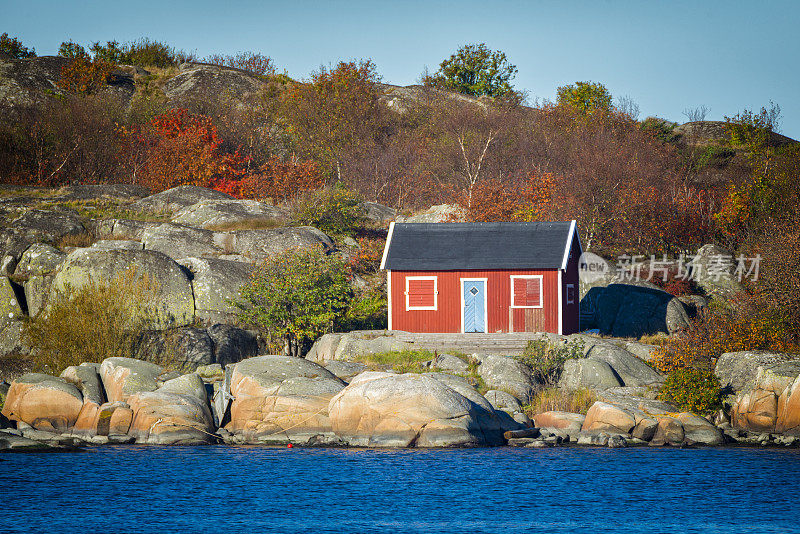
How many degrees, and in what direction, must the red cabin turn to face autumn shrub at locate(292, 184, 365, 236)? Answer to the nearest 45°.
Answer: approximately 135° to its right

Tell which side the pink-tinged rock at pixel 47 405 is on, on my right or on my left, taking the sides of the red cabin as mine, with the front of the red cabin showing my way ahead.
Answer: on my right

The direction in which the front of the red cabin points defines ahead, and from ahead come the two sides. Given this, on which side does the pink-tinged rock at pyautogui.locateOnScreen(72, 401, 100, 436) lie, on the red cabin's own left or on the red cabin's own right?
on the red cabin's own right

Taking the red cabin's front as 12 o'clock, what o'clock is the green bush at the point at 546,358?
The green bush is roughly at 11 o'clock from the red cabin.

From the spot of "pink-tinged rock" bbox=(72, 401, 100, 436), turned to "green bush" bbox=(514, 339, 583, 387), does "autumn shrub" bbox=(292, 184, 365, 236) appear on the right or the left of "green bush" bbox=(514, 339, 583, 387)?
left

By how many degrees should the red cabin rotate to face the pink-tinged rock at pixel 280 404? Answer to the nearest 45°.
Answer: approximately 45° to its right

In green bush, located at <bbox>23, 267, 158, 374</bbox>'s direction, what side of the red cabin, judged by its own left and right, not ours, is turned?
right

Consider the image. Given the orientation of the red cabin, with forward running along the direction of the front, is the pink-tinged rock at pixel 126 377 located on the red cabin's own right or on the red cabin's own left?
on the red cabin's own right

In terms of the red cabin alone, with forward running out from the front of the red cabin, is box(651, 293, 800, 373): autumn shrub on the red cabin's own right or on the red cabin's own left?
on the red cabin's own left

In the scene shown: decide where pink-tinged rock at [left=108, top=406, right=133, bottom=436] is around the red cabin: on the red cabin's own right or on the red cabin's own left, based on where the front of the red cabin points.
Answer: on the red cabin's own right

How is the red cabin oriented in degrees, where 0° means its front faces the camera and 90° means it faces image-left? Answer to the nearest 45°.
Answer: approximately 0°
